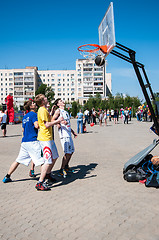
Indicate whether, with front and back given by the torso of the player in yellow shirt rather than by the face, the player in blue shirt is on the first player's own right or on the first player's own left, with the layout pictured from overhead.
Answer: on the first player's own left

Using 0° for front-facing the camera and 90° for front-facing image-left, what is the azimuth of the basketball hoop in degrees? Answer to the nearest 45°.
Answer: approximately 90°

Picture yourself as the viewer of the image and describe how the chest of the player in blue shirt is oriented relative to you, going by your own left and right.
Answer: facing away from the viewer and to the right of the viewer

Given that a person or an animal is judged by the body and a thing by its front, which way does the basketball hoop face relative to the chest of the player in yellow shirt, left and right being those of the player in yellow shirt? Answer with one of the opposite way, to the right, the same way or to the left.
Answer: the opposite way
